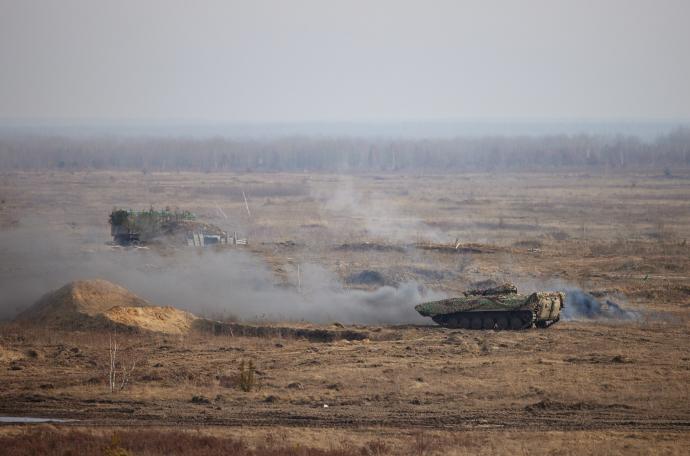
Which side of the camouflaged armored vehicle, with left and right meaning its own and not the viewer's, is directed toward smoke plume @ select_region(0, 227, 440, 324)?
front

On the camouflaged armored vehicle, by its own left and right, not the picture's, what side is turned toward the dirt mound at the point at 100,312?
front

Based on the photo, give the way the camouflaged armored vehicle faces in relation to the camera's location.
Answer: facing to the left of the viewer

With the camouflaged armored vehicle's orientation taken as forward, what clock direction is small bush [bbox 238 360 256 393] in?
The small bush is roughly at 10 o'clock from the camouflaged armored vehicle.

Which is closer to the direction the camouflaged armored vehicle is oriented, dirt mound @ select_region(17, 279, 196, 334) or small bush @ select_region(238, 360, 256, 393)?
the dirt mound

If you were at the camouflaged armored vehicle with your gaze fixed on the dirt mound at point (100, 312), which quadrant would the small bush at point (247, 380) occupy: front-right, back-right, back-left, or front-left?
front-left
